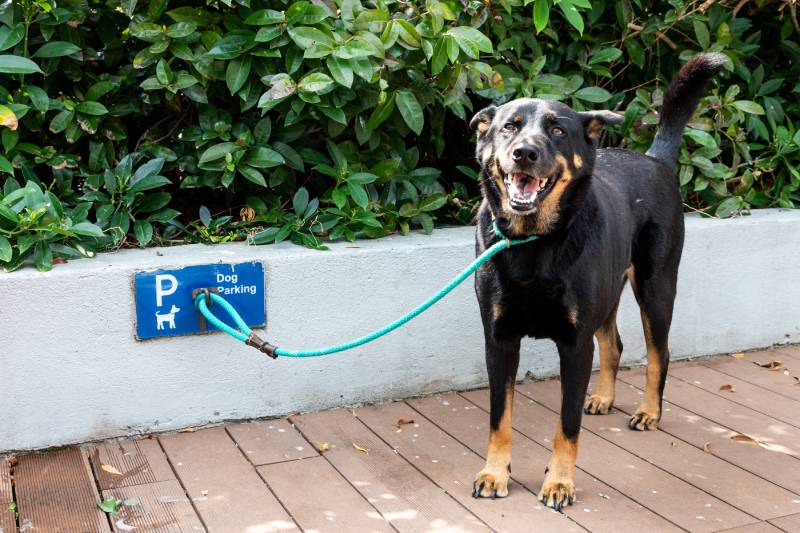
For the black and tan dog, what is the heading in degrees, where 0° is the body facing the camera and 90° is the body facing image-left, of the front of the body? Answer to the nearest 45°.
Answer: approximately 45°

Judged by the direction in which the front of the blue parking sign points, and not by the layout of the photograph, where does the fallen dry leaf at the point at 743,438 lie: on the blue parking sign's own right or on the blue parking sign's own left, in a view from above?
on the blue parking sign's own left

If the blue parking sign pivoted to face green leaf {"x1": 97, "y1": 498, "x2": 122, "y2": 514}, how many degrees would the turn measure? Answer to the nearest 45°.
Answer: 0° — it already faces it

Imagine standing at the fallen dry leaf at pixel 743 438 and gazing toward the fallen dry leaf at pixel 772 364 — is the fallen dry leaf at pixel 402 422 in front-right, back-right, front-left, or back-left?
back-left
